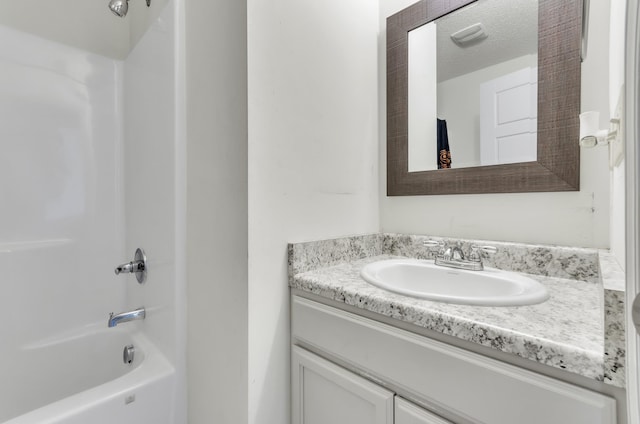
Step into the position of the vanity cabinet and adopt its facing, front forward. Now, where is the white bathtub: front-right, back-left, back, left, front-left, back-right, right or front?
front-right

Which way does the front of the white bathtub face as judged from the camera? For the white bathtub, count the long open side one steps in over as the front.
facing the viewer and to the right of the viewer

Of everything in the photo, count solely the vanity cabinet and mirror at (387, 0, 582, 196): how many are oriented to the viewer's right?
0

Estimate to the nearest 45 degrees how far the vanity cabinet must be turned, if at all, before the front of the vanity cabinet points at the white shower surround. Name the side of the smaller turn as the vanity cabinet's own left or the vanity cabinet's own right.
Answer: approximately 45° to the vanity cabinet's own right

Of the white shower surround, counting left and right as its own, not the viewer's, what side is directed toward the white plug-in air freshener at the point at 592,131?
front

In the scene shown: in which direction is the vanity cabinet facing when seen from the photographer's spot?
facing the viewer and to the left of the viewer
